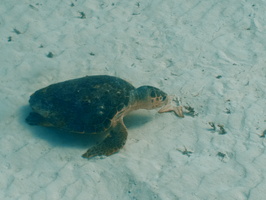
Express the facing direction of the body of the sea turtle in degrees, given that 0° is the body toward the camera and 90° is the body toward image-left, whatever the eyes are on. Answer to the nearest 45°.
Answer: approximately 270°
